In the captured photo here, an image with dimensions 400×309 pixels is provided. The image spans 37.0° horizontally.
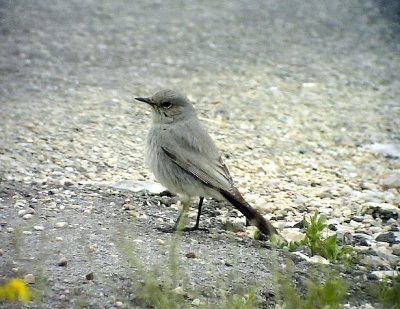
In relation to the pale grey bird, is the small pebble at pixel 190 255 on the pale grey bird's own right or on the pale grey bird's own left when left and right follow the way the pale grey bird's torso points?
on the pale grey bird's own left

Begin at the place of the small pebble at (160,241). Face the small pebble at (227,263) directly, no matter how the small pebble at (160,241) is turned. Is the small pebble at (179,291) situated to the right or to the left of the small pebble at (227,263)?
right

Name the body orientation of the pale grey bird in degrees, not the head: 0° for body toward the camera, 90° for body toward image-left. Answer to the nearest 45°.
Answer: approximately 90°

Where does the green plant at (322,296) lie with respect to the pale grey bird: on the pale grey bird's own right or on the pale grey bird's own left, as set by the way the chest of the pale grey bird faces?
on the pale grey bird's own left

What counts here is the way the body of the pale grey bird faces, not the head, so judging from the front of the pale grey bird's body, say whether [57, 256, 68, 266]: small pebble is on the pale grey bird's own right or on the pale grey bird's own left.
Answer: on the pale grey bird's own left

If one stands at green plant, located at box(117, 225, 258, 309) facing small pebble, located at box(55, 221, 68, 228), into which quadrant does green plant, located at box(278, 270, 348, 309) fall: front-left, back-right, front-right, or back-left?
back-right

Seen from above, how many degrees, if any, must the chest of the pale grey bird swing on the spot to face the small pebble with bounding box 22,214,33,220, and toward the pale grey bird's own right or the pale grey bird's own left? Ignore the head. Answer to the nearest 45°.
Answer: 0° — it already faces it

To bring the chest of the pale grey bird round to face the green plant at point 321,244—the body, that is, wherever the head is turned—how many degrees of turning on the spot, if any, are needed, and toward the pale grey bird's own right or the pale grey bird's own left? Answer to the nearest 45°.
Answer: approximately 135° to the pale grey bird's own left

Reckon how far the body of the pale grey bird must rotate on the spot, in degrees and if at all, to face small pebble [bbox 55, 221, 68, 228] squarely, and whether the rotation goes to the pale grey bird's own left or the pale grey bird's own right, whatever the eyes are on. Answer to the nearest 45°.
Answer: approximately 45° to the pale grey bird's own left
